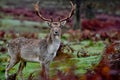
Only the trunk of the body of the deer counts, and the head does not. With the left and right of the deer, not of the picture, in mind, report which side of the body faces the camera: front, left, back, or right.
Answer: right
